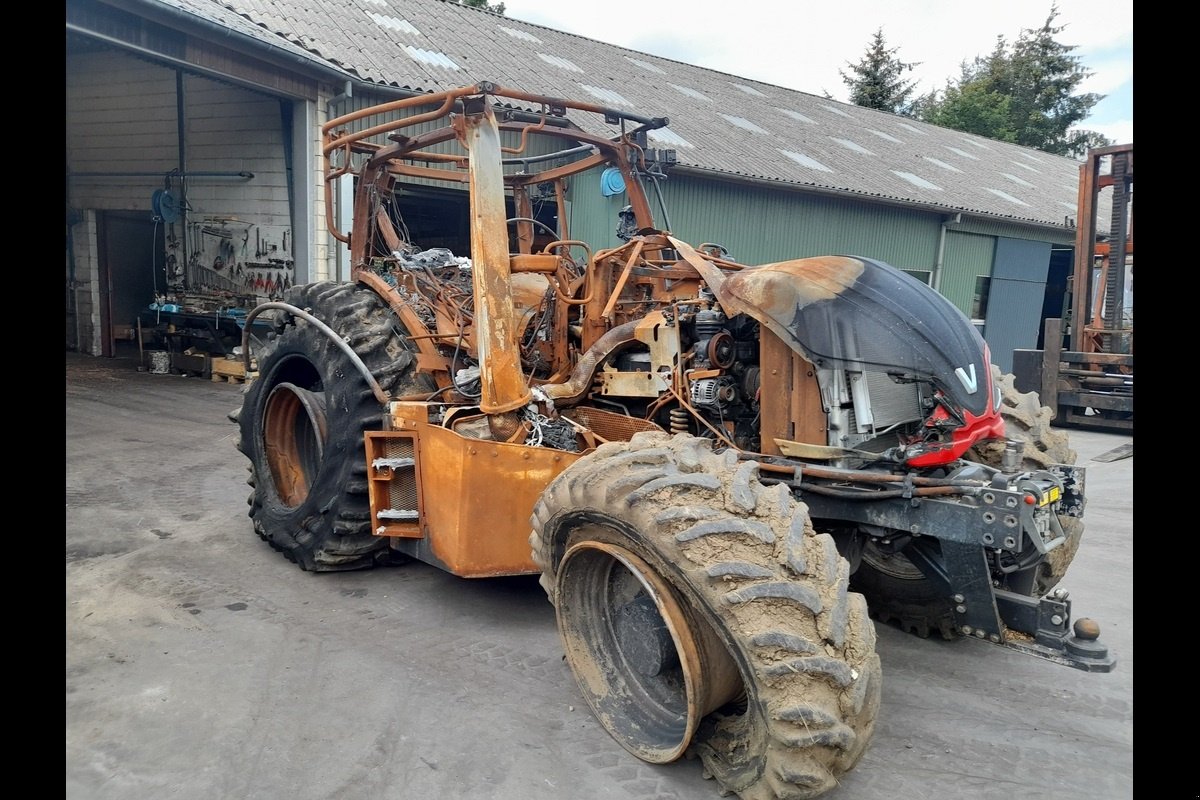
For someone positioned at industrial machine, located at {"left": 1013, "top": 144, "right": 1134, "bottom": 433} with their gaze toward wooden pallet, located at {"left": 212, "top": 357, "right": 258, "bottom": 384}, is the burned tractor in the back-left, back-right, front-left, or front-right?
front-left

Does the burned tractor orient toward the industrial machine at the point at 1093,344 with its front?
no

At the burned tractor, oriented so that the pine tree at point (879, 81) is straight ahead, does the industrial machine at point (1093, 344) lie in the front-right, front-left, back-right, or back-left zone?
front-right

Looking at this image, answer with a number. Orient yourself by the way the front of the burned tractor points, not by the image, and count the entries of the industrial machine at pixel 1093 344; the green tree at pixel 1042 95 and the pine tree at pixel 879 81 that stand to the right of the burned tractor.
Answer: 0

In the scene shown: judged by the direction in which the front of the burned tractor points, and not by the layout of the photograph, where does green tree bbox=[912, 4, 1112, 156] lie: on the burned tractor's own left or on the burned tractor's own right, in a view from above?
on the burned tractor's own left

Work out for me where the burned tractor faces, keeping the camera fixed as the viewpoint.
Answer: facing the viewer and to the right of the viewer

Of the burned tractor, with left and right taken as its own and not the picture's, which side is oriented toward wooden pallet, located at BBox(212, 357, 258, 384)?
back

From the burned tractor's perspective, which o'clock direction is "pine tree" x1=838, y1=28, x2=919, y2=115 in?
The pine tree is roughly at 8 o'clock from the burned tractor.
